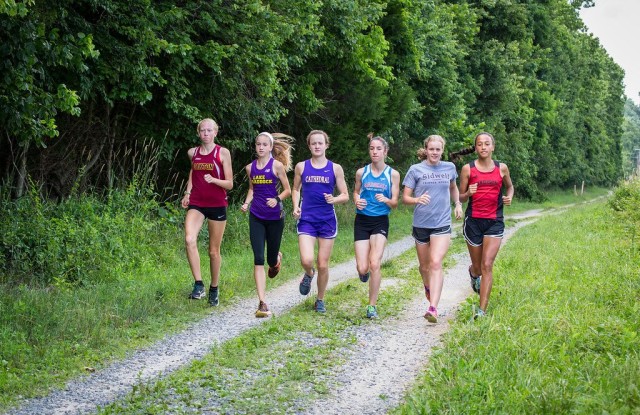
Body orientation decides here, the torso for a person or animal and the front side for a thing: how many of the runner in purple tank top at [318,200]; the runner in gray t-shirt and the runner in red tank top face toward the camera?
3

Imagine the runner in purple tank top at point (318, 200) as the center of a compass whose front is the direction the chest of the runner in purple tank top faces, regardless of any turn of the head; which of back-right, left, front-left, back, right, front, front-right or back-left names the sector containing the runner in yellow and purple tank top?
right

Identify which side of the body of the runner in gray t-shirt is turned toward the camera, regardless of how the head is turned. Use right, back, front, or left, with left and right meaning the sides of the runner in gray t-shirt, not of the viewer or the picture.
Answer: front

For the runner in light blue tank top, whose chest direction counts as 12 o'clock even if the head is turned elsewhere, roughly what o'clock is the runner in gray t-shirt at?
The runner in gray t-shirt is roughly at 9 o'clock from the runner in light blue tank top.

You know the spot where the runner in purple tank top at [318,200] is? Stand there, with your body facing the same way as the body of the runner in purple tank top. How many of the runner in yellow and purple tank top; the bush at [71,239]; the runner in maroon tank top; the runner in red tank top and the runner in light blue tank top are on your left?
2

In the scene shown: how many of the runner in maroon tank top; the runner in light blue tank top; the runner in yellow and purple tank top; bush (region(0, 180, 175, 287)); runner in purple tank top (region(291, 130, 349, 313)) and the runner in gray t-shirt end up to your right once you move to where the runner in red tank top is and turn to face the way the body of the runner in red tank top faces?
6

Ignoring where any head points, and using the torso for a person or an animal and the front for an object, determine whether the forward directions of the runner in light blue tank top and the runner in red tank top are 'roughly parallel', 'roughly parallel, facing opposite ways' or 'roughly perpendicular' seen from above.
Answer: roughly parallel

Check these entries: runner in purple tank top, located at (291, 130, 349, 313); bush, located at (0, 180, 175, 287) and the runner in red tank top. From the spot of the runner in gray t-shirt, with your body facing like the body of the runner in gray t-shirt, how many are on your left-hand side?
1

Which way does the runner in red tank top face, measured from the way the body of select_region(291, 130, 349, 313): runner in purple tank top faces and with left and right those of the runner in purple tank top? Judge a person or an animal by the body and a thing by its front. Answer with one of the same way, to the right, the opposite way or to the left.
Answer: the same way

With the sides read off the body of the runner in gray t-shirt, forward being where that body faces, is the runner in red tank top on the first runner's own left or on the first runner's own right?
on the first runner's own left

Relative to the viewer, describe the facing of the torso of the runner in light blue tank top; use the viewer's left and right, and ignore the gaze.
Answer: facing the viewer

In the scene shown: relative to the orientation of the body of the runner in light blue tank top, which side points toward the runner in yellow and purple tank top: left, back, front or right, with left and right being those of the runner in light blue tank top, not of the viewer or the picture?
right

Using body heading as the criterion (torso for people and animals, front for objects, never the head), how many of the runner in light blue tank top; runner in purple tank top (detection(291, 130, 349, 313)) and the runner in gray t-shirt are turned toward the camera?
3

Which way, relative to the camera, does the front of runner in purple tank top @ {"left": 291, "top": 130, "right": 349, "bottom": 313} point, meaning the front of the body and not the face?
toward the camera

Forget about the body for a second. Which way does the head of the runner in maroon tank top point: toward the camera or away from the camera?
toward the camera

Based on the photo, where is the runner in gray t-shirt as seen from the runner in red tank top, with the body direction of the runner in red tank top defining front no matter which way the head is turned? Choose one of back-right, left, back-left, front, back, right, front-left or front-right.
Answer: right

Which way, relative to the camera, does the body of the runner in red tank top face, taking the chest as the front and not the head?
toward the camera

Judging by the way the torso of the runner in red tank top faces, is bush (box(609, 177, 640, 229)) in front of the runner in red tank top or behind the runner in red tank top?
behind
